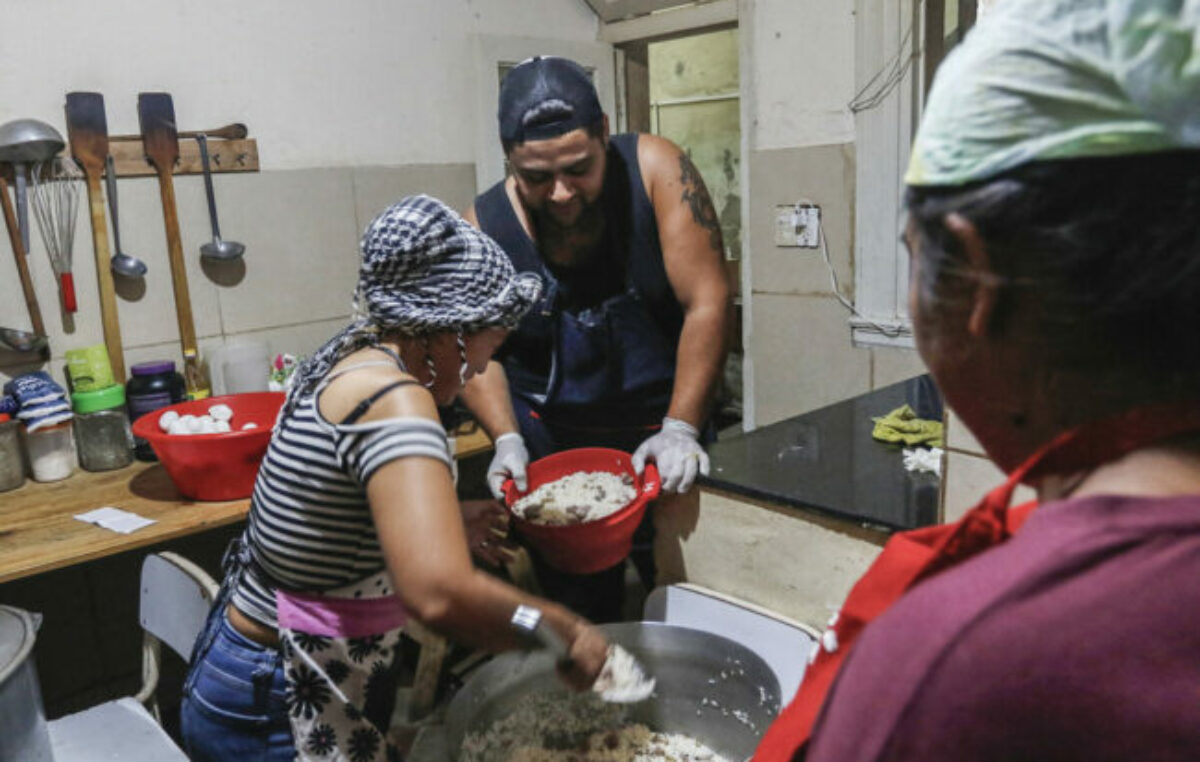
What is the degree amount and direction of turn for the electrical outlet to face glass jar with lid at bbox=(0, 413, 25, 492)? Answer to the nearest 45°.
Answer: approximately 45° to its right

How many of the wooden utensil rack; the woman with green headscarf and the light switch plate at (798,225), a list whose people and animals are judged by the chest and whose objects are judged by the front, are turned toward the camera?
2

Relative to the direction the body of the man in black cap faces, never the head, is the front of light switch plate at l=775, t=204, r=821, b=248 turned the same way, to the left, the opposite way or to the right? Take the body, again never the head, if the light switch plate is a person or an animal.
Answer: the same way

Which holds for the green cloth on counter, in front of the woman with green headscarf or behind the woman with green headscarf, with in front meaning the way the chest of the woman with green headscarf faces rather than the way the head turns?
in front

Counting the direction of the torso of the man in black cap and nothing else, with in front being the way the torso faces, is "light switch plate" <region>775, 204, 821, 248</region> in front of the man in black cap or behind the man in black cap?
behind

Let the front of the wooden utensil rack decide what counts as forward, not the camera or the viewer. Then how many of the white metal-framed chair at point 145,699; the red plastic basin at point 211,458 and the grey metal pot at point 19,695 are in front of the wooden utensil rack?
3

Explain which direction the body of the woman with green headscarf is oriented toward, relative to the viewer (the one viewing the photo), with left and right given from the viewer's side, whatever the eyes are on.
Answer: facing away from the viewer and to the left of the viewer

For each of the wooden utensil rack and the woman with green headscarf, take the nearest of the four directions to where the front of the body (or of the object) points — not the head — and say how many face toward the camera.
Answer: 1

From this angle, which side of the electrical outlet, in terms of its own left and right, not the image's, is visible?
front

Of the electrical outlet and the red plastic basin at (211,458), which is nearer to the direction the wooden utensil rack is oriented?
the red plastic basin

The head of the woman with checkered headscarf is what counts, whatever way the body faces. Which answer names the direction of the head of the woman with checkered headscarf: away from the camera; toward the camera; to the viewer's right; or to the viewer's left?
to the viewer's right

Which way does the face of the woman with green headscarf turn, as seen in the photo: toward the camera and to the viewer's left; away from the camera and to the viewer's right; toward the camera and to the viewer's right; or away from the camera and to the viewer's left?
away from the camera and to the viewer's left

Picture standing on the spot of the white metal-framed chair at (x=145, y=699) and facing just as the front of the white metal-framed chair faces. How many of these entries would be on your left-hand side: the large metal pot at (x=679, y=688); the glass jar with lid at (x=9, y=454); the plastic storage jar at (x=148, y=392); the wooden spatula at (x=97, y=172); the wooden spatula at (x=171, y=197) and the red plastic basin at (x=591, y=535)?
2

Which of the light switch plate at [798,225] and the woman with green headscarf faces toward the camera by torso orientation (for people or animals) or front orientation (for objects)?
the light switch plate

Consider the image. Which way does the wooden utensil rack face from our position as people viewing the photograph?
facing the viewer
